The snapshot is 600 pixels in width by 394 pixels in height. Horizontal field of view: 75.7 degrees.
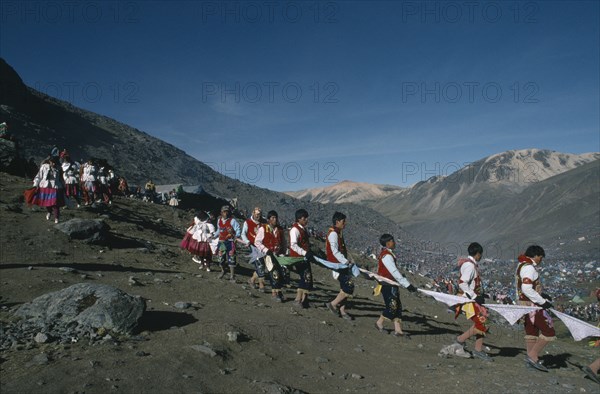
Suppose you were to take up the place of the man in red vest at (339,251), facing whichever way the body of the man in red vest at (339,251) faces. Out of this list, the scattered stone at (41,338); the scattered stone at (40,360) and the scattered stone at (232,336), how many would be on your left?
0

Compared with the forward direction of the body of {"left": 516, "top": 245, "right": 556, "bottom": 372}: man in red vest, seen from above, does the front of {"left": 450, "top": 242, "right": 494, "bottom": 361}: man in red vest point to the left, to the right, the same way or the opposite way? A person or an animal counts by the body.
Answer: the same way

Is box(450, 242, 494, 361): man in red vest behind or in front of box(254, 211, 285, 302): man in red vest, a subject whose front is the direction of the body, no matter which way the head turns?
in front

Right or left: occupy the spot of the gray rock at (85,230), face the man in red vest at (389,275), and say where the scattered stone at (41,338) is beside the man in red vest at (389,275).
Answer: right

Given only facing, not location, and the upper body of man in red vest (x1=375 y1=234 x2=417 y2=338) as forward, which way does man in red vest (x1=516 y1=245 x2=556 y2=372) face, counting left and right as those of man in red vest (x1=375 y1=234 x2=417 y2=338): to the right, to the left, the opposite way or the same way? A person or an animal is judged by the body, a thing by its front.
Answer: the same way
